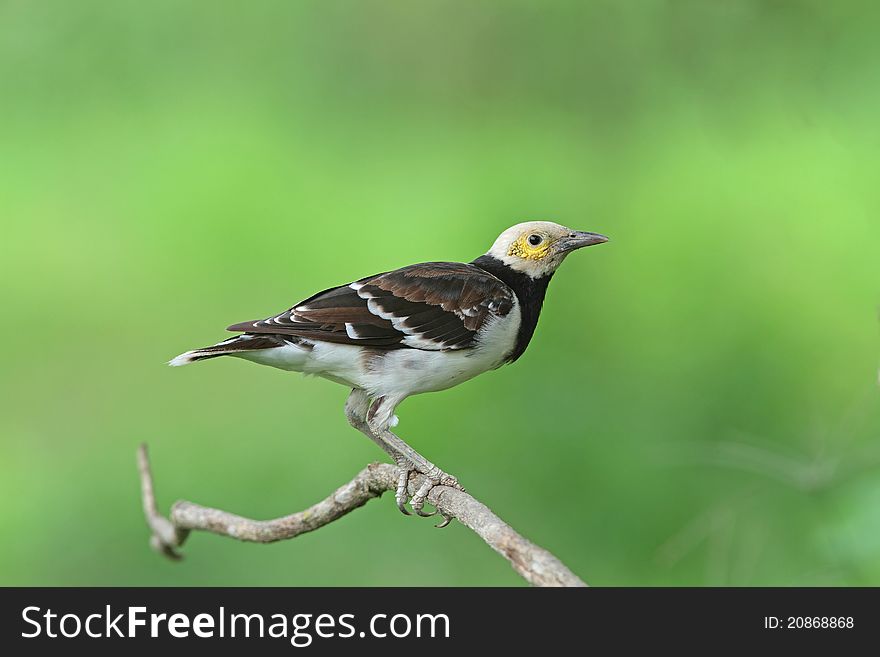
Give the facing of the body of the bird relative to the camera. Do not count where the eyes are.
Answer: to the viewer's right
